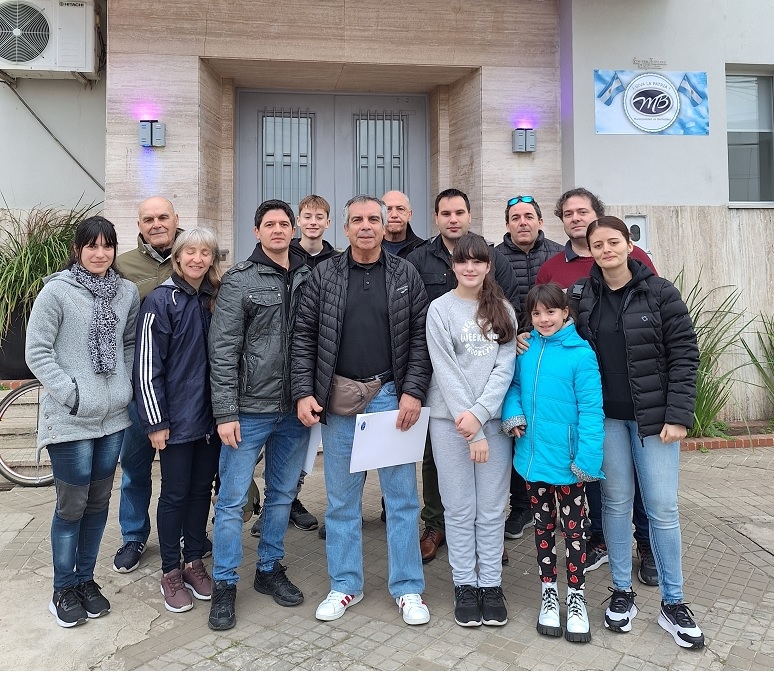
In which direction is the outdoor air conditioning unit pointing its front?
toward the camera

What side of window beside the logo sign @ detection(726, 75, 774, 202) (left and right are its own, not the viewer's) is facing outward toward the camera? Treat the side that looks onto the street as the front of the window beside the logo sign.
front

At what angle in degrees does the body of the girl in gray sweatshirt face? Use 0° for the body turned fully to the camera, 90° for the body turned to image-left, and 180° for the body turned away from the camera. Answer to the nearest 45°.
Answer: approximately 0°

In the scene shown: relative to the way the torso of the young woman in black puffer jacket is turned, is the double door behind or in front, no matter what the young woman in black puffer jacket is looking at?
behind

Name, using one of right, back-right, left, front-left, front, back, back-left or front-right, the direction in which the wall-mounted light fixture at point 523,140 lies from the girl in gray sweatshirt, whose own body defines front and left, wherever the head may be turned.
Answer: back
